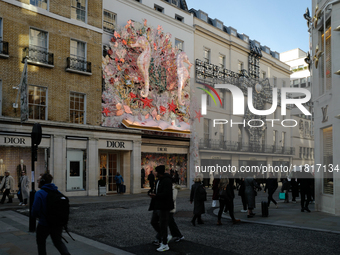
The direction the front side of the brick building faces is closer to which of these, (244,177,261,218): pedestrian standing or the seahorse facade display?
the pedestrian standing

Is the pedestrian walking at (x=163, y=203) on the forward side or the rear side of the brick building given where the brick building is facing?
on the forward side

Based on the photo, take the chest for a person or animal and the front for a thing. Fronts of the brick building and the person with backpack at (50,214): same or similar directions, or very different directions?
very different directions

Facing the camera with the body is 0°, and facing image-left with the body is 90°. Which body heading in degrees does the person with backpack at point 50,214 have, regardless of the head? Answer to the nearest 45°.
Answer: approximately 135°

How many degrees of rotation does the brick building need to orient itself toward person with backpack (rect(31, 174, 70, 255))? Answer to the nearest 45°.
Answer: approximately 45° to its right

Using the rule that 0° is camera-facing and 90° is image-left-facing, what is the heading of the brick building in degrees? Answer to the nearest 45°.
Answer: approximately 315°

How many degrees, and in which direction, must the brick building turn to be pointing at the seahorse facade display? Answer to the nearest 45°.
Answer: approximately 90° to its left

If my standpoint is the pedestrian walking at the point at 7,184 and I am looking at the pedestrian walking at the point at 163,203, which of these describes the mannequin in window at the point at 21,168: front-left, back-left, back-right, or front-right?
back-left

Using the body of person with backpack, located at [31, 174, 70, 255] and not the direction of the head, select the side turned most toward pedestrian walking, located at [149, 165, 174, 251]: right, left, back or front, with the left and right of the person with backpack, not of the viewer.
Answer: right

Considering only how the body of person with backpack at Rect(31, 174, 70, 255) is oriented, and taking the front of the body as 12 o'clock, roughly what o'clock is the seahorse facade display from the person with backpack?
The seahorse facade display is roughly at 2 o'clock from the person with backpack.
